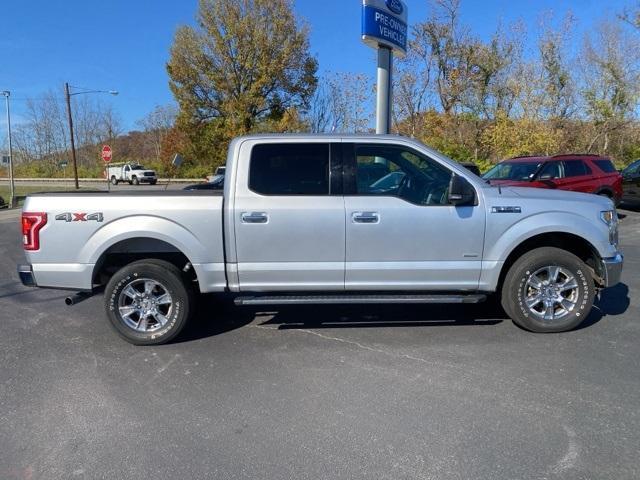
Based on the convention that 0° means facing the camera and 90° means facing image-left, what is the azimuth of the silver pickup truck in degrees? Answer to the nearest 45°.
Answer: approximately 270°

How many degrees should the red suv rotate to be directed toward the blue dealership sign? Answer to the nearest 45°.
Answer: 0° — it already faces it

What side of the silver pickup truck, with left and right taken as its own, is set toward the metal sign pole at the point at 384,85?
left

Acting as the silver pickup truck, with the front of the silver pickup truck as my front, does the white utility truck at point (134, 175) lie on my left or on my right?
on my left

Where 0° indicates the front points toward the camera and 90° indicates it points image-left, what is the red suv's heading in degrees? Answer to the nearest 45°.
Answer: approximately 45°

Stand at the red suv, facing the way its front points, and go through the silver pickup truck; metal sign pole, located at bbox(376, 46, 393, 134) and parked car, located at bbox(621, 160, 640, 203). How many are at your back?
1

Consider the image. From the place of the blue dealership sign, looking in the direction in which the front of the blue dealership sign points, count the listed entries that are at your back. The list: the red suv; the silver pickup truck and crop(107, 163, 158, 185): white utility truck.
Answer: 1

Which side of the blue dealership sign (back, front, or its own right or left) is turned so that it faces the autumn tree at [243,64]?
back

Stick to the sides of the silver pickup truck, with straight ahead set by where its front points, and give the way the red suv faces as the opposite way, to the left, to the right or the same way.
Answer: the opposite way

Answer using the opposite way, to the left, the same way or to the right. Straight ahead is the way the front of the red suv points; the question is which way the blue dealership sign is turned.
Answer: to the left

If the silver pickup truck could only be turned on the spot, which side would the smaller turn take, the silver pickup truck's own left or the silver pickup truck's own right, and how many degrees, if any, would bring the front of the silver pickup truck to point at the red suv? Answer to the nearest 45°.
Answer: approximately 45° to the silver pickup truck's own left

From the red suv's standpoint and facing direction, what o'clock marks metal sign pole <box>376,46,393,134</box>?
The metal sign pole is roughly at 1 o'clock from the red suv.

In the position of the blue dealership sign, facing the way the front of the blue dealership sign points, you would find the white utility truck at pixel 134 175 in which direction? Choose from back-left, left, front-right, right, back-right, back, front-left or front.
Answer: back
